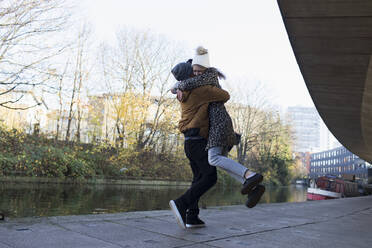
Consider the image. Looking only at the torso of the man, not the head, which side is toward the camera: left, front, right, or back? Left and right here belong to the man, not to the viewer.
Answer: right

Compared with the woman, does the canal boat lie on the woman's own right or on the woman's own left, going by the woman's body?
on the woman's own right

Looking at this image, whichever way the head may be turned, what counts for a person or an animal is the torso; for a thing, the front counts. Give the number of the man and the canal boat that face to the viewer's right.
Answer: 1

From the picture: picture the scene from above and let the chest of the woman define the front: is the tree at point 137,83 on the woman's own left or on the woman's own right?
on the woman's own right

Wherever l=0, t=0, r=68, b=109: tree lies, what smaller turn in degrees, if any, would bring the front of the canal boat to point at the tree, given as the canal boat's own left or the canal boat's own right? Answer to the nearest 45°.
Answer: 0° — it already faces it

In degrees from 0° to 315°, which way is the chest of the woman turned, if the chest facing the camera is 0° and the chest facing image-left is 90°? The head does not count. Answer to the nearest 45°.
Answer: approximately 90°

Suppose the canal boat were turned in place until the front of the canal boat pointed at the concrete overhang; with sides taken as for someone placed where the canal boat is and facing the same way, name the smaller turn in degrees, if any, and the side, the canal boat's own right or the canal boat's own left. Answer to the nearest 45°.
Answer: approximately 45° to the canal boat's own left

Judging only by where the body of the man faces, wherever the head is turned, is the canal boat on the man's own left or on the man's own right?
on the man's own left

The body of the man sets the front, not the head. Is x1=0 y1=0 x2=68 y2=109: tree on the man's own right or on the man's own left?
on the man's own left
